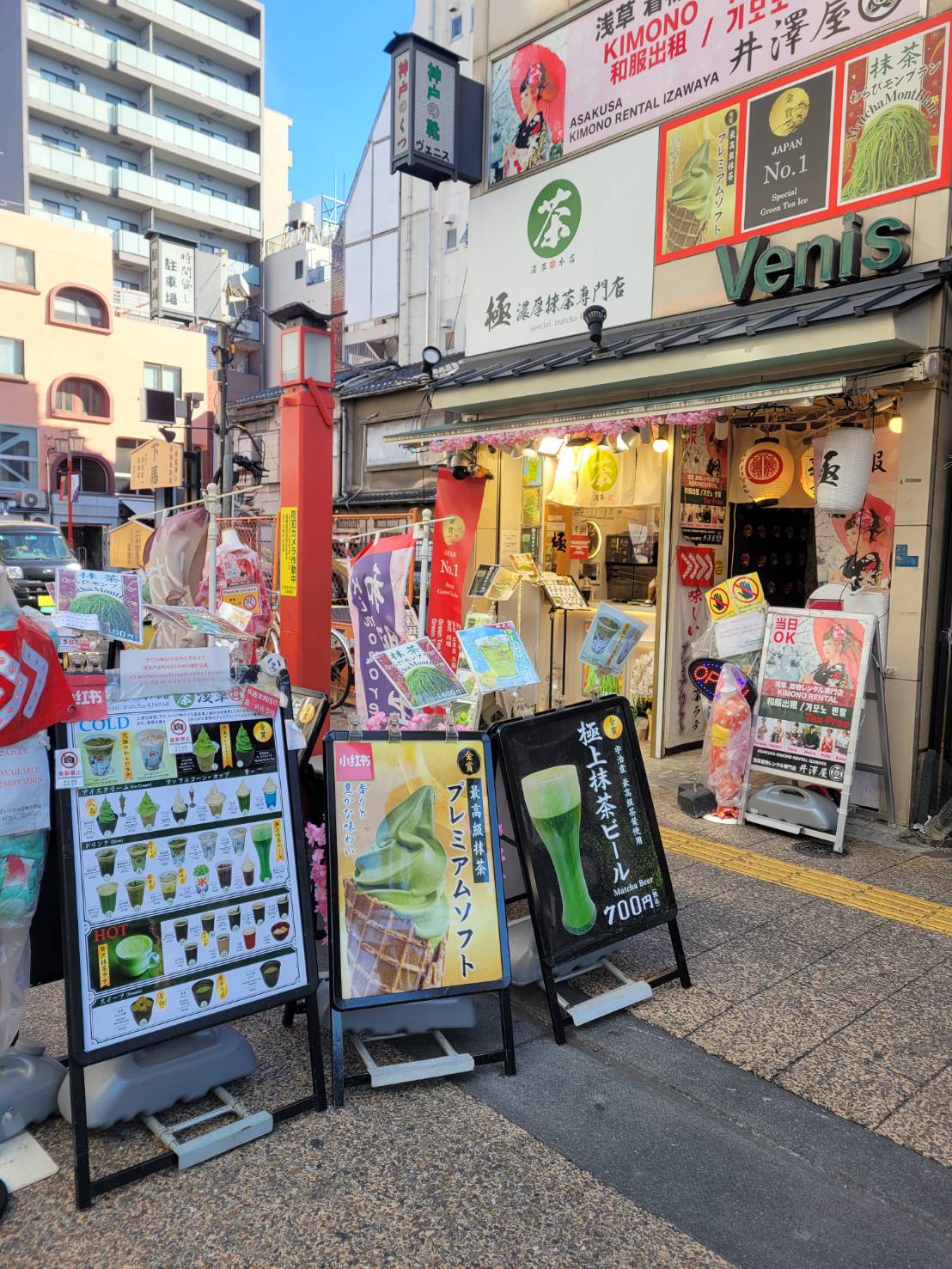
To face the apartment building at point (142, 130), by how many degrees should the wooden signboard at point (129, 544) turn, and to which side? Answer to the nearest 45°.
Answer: approximately 180°

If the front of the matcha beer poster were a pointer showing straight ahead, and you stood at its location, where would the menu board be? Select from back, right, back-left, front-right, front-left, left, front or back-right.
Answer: front-right

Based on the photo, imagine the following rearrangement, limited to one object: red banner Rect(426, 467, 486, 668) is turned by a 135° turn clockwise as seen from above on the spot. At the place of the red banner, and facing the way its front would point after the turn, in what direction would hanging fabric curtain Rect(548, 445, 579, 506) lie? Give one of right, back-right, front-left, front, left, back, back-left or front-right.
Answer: back-right

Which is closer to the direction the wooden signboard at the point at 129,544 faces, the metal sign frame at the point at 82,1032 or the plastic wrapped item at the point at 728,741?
the metal sign frame

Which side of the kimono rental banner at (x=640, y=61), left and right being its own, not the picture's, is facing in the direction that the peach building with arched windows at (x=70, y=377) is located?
right

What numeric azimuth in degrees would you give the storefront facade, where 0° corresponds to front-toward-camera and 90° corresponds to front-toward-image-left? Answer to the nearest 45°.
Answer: approximately 45°

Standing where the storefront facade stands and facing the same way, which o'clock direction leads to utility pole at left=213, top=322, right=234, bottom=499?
The utility pole is roughly at 2 o'clock from the storefront facade.

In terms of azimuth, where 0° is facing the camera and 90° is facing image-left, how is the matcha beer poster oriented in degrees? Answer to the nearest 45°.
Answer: approximately 0°

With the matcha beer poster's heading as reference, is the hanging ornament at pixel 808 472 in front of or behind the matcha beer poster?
behind

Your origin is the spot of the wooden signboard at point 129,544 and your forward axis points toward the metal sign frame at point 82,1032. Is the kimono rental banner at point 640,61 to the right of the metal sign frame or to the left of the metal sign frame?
left

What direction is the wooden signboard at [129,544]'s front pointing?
toward the camera

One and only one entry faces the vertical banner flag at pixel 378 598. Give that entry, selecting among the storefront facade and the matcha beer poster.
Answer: the storefront facade

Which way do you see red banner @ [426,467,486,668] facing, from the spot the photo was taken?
facing the viewer

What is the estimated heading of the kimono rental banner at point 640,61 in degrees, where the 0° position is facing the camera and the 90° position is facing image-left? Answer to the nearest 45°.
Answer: approximately 45°

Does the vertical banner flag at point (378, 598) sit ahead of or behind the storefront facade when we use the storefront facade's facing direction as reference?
ahead

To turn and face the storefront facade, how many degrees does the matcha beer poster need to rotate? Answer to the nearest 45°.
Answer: approximately 180°

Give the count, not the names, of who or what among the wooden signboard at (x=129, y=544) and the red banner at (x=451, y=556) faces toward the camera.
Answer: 2
